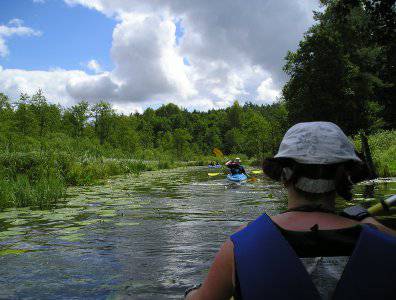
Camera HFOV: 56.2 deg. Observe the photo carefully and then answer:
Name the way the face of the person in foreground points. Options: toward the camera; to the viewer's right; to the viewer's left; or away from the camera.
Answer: away from the camera

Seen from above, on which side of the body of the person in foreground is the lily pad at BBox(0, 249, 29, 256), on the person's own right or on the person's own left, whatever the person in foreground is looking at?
on the person's own left

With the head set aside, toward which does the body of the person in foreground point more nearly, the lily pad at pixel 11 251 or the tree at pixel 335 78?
the tree

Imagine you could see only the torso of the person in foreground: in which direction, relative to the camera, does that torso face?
away from the camera

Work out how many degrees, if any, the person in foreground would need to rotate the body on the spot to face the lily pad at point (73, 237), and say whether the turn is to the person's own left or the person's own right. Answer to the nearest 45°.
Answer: approximately 45° to the person's own left

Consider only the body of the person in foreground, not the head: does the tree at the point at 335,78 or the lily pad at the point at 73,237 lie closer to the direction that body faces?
the tree

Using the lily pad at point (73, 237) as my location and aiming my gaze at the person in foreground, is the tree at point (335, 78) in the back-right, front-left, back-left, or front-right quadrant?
back-left

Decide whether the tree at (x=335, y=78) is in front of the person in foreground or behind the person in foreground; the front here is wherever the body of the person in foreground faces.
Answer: in front
